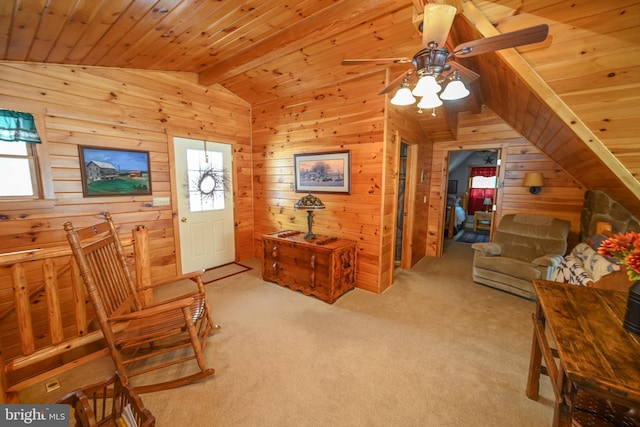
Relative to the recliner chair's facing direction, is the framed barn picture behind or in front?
in front

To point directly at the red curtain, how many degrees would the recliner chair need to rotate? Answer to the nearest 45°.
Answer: approximately 135° to its right

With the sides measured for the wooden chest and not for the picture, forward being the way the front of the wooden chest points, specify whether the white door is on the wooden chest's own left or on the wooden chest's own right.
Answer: on the wooden chest's own right

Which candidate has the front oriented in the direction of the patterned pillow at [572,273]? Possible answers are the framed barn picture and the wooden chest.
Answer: the framed barn picture

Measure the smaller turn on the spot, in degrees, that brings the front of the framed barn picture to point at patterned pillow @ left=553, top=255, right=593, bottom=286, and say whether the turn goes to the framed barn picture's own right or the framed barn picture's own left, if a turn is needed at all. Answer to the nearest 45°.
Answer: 0° — it already faces it

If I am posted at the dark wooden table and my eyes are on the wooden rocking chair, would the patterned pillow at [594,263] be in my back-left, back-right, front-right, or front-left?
back-right

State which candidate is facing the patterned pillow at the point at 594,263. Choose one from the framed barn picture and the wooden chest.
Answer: the framed barn picture

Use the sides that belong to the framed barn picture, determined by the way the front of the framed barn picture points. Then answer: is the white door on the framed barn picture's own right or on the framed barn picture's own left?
on the framed barn picture's own left

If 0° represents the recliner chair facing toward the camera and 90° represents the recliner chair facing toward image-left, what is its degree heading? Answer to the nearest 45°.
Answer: approximately 45°

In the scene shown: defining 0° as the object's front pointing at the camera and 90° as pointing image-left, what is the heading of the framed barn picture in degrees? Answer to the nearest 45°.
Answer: approximately 315°

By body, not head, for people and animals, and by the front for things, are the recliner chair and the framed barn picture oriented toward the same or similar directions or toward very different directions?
very different directions

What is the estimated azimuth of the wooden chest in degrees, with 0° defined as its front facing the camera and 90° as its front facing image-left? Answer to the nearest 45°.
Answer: approximately 45°

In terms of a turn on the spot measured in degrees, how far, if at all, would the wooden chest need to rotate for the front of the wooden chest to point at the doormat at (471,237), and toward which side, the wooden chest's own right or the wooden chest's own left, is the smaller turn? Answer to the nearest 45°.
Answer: approximately 180°
